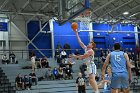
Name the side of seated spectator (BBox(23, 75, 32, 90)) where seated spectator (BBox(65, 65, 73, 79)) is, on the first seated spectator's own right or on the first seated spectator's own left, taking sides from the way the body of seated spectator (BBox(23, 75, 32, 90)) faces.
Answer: on the first seated spectator's own left

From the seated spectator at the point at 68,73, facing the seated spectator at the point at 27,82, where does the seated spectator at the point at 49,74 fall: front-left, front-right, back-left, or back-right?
front-right

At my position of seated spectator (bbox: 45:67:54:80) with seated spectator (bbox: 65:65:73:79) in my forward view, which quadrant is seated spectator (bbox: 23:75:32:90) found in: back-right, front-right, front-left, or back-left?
back-right

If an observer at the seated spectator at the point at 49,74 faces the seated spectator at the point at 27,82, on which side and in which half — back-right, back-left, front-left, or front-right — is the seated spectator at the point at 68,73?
back-left

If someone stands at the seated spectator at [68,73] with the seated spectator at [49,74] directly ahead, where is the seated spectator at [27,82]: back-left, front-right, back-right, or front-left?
front-left

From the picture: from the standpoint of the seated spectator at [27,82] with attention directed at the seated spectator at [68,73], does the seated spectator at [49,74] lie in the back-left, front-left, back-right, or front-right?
front-left
